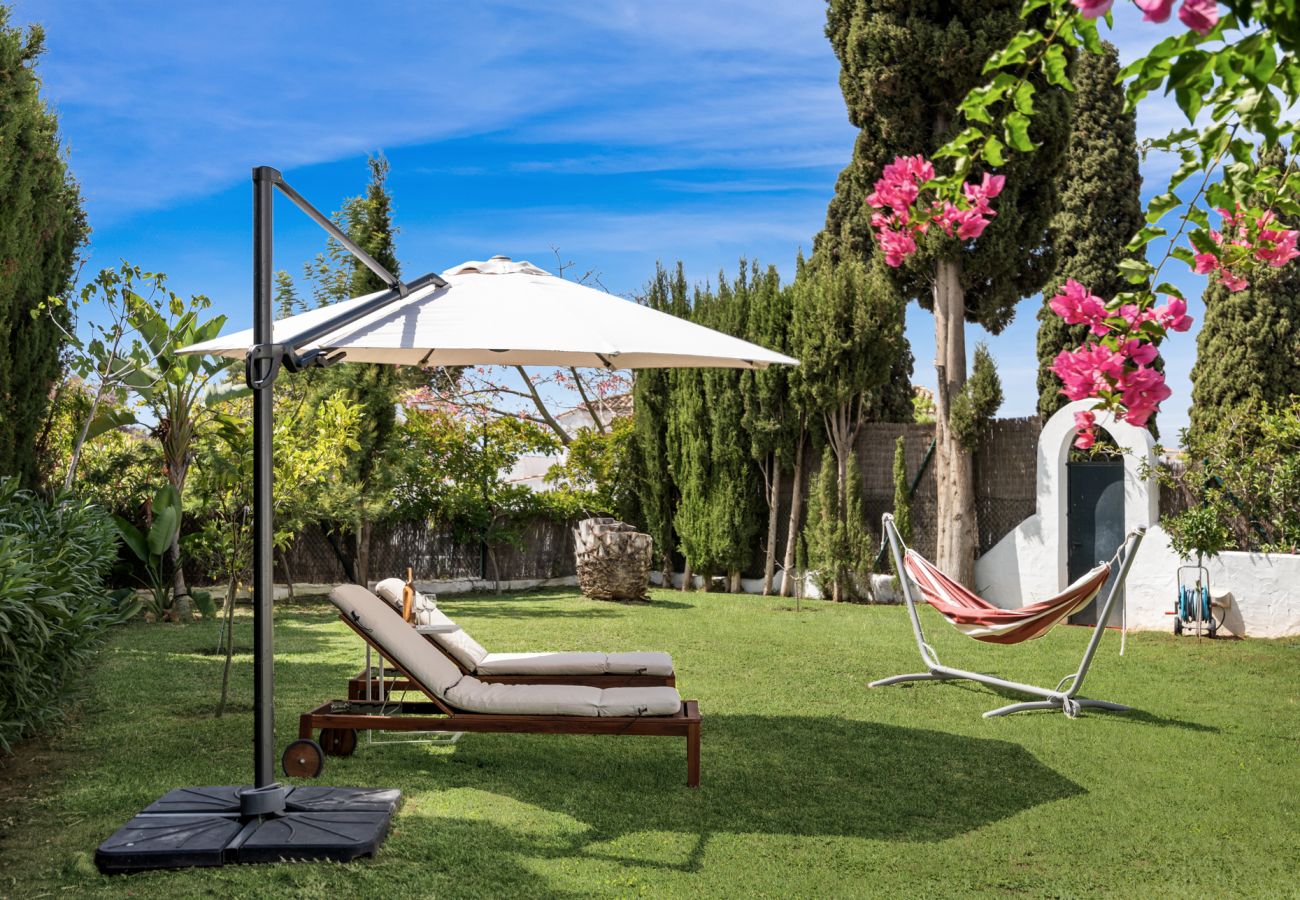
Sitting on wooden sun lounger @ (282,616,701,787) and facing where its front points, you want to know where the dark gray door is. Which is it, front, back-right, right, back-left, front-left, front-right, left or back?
front-left

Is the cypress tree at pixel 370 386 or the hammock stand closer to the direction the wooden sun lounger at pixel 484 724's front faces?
the hammock stand

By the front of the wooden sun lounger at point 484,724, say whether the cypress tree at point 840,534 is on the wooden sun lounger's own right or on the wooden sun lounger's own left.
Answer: on the wooden sun lounger's own left

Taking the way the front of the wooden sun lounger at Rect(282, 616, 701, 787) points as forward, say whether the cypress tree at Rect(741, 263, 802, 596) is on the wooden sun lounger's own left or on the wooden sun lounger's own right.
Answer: on the wooden sun lounger's own left

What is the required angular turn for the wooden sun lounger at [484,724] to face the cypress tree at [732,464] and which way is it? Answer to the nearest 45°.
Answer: approximately 90° to its left

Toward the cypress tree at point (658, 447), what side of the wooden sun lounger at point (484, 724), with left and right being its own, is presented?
left

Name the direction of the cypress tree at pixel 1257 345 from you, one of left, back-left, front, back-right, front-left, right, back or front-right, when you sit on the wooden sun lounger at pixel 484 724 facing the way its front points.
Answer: front-left

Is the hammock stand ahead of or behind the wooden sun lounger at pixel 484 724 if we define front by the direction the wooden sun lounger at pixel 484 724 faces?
ahead

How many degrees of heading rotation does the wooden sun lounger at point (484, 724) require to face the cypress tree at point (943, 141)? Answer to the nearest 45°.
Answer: approximately 45° to its left

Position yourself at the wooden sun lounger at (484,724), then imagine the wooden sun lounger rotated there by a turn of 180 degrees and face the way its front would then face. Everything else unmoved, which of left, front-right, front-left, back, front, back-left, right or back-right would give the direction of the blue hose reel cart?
back-right

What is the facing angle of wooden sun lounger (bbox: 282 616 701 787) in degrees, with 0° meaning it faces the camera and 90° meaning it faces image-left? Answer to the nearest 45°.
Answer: approximately 270°
